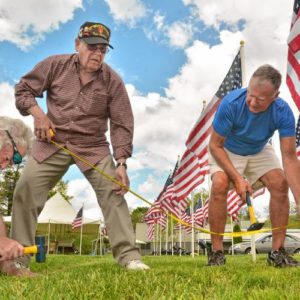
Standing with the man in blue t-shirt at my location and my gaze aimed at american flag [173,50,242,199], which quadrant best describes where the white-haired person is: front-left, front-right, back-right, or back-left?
back-left

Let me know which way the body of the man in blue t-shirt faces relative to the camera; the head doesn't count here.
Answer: toward the camera

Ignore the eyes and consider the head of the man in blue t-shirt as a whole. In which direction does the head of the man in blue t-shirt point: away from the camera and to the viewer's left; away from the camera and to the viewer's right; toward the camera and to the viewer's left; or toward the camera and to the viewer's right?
toward the camera and to the viewer's left

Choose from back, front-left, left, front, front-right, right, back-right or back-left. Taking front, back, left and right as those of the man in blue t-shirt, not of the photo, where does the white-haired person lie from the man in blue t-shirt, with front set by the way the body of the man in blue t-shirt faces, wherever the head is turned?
front-right

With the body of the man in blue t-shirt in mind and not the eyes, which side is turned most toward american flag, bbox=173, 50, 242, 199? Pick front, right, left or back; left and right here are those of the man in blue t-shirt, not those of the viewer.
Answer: back

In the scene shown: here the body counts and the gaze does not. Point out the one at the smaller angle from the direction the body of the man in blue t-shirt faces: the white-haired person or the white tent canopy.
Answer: the white-haired person

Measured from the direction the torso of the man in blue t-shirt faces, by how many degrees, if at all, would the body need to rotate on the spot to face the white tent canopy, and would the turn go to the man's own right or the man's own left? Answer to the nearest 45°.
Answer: approximately 135° to the man's own right
